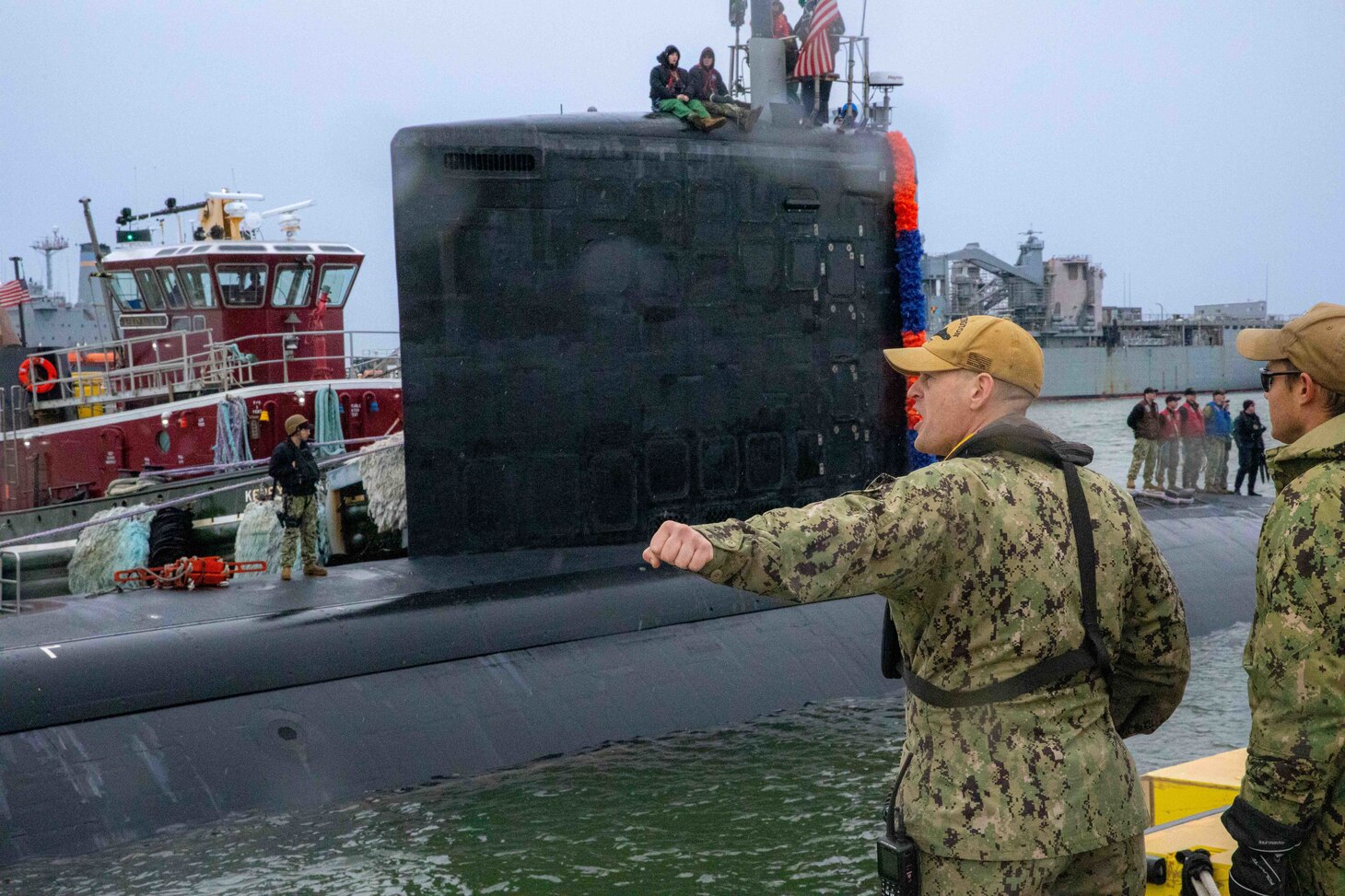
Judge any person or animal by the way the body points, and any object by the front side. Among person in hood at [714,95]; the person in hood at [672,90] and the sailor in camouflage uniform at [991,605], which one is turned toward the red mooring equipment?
the sailor in camouflage uniform

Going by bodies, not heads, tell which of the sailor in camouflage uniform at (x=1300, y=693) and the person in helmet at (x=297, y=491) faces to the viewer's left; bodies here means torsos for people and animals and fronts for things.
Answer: the sailor in camouflage uniform

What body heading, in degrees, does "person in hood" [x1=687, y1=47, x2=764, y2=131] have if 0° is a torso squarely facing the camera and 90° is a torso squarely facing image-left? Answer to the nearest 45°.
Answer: approximately 315°

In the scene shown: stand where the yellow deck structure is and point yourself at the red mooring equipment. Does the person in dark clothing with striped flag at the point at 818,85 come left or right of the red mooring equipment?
right

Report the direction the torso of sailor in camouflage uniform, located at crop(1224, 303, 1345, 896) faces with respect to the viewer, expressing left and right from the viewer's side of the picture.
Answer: facing to the left of the viewer

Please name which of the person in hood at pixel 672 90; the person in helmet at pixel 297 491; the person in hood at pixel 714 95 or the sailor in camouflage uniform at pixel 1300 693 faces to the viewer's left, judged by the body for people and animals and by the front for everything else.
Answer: the sailor in camouflage uniform

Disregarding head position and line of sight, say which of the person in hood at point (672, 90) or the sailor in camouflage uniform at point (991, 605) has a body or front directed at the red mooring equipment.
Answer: the sailor in camouflage uniform

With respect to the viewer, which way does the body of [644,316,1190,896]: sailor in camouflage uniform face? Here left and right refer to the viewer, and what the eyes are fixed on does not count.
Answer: facing away from the viewer and to the left of the viewer

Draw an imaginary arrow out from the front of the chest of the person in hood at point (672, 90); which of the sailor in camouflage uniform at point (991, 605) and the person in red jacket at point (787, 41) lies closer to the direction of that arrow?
the sailor in camouflage uniform

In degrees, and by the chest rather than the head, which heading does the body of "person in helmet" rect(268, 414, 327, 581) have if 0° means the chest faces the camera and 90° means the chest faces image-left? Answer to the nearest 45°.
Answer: approximately 315°

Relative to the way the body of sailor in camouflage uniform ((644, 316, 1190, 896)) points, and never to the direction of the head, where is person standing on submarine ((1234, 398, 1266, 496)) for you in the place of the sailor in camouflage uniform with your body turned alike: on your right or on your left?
on your right
